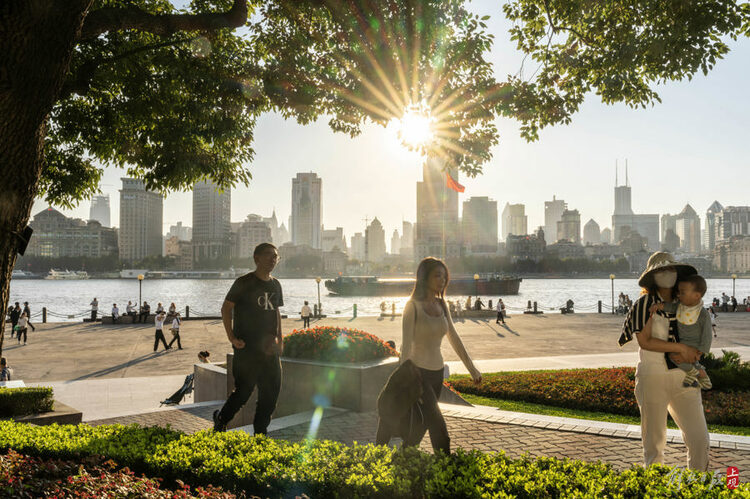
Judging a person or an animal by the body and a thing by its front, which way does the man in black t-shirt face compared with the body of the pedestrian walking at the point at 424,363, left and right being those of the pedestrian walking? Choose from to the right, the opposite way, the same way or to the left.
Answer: the same way

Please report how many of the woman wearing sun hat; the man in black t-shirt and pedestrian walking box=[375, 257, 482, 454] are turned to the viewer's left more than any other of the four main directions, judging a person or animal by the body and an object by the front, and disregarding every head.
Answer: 0

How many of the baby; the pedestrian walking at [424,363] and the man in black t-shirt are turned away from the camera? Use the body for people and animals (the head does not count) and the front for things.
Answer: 0

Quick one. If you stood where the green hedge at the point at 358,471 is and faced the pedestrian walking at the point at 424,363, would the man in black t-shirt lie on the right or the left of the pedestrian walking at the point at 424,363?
left

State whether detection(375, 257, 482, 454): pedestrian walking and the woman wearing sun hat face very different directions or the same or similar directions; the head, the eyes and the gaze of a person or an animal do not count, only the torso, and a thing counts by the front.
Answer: same or similar directions

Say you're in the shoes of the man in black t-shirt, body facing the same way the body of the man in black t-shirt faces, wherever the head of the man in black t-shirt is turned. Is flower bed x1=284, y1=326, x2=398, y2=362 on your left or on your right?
on your left

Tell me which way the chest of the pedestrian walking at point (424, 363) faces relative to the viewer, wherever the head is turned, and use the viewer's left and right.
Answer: facing the viewer and to the right of the viewer

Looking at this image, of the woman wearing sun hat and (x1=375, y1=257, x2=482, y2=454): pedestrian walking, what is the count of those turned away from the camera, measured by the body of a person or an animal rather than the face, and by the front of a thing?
0

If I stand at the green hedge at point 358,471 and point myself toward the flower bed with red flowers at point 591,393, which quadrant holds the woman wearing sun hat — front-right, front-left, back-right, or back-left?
front-right

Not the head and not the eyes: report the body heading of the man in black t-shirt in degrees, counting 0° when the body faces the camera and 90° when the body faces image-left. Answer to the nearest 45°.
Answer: approximately 315°

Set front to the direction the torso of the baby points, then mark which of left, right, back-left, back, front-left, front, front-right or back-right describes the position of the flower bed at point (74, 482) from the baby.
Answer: front

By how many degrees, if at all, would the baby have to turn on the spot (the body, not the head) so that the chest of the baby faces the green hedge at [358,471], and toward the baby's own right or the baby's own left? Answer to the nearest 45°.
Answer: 0° — they already face it
